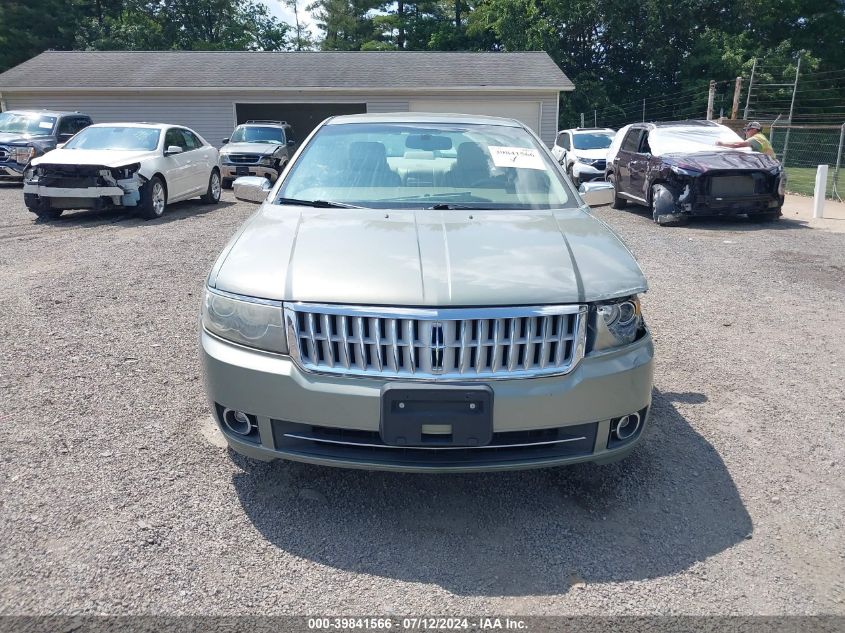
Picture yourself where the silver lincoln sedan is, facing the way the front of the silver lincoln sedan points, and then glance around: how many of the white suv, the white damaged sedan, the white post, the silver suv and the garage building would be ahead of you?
0

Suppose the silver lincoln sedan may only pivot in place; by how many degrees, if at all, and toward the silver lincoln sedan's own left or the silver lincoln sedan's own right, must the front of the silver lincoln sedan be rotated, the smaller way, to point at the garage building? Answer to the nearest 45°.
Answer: approximately 180°

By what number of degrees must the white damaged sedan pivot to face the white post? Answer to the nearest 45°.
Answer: approximately 135° to its left

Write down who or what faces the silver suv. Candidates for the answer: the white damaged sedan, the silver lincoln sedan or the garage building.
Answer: the garage building

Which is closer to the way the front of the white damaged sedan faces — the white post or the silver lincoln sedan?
the silver lincoln sedan

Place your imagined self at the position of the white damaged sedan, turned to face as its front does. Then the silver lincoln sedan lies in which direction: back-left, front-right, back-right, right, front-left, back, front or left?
front-left

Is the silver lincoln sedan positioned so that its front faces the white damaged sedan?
no

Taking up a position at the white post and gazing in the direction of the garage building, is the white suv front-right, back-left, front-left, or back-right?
front-right

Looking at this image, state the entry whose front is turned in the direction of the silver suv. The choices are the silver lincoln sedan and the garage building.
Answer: the garage building

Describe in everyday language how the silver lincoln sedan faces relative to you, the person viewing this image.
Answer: facing the viewer

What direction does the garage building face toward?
toward the camera

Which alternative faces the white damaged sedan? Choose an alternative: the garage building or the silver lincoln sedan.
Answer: the garage building

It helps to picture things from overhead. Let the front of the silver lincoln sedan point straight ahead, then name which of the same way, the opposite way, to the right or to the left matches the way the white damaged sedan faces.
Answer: the same way

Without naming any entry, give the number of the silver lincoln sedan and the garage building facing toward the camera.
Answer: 2

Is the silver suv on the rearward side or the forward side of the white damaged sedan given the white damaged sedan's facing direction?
on the rearward side

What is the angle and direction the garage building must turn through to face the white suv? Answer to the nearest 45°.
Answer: approximately 45° to its left

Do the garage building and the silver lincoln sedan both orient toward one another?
no

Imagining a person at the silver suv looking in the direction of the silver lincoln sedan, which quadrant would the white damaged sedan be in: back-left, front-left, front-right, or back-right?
front-right

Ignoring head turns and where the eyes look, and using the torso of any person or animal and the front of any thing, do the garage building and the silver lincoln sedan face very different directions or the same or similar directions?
same or similar directions

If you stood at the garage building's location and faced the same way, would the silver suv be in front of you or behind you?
in front

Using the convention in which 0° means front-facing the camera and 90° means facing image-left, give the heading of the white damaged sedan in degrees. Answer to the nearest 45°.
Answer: approximately 45°

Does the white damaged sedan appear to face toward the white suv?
no

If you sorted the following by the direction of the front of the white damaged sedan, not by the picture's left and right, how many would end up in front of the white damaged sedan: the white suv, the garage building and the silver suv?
0
